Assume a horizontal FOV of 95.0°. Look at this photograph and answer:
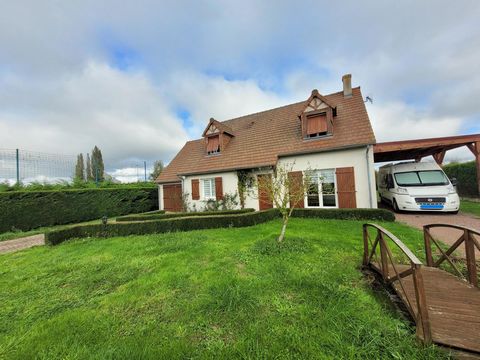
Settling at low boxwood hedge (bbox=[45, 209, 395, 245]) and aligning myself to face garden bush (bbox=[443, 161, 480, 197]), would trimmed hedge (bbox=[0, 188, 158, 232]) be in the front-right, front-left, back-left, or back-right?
back-left

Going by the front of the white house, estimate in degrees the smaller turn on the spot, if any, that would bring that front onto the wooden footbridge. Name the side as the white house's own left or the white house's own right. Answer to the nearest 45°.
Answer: approximately 45° to the white house's own left

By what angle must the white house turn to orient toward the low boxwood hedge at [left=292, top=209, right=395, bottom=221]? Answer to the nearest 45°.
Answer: approximately 90° to its left

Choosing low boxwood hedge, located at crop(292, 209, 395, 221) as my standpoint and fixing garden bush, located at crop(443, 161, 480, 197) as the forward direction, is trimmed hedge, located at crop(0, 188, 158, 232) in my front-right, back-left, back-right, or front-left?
back-left

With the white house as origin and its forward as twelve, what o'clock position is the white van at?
The white van is roughly at 8 o'clock from the white house.

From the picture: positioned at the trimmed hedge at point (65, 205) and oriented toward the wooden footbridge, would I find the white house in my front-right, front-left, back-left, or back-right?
front-left

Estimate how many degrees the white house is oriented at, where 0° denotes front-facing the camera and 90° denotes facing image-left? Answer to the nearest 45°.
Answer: approximately 45°

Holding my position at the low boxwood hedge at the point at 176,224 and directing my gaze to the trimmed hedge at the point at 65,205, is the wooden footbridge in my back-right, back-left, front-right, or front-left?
back-left

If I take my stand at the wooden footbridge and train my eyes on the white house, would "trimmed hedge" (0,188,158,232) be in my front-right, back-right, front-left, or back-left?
front-left

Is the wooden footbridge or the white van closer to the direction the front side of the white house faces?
the wooden footbridge

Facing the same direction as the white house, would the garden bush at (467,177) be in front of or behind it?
behind

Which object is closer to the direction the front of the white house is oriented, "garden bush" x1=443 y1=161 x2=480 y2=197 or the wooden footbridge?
the wooden footbridge

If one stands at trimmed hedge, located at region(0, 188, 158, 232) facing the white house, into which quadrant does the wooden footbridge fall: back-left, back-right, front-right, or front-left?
front-right

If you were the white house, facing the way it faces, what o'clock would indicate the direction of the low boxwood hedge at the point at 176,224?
The low boxwood hedge is roughly at 12 o'clock from the white house.
